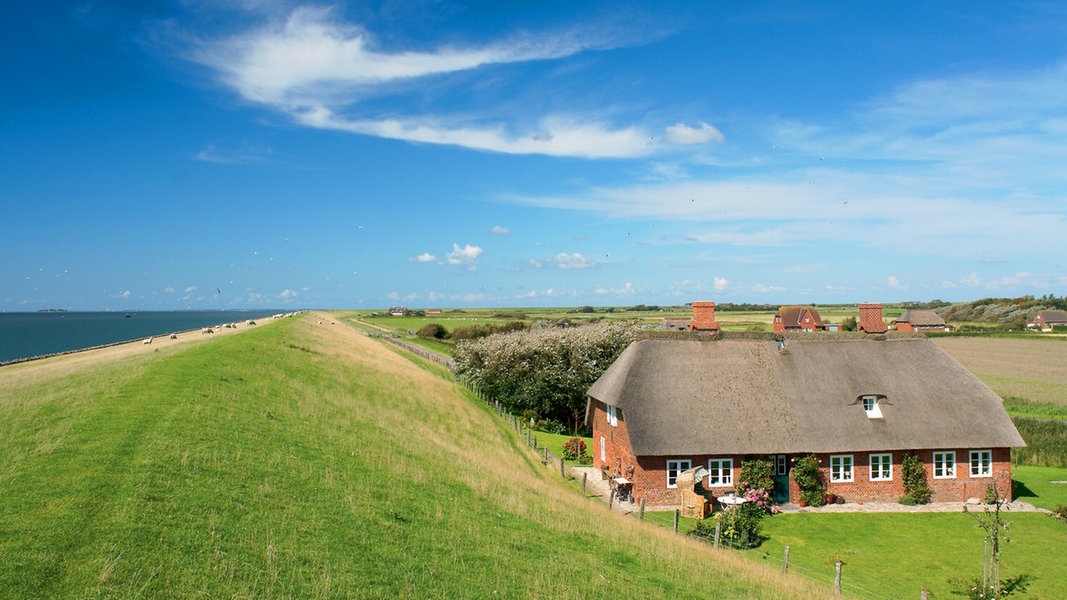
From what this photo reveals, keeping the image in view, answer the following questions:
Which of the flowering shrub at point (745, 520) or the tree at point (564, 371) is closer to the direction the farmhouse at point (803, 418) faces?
the flowering shrub

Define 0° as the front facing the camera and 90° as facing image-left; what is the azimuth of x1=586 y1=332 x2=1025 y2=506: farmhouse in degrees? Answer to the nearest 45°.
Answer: approximately 0°

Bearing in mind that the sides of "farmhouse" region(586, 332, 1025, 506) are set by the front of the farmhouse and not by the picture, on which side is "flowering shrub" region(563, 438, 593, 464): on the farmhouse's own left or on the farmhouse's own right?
on the farmhouse's own right
